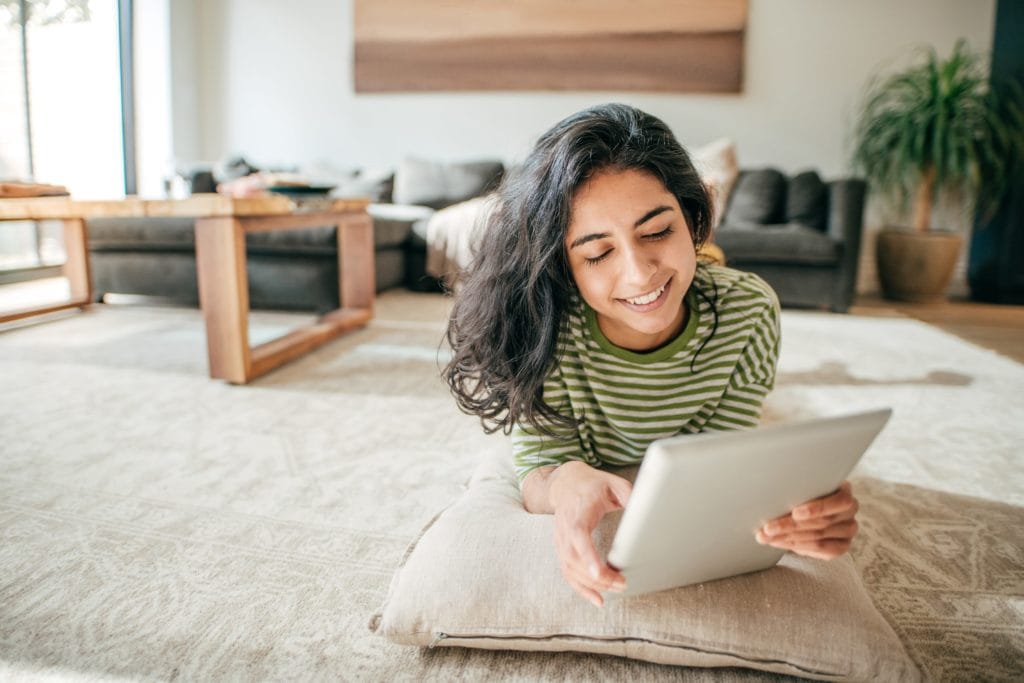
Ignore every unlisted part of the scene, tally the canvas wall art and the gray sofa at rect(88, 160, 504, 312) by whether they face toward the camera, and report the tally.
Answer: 2

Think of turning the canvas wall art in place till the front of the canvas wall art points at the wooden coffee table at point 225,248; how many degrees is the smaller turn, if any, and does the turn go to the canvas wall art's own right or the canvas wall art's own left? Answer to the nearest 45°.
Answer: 0° — it already faces it

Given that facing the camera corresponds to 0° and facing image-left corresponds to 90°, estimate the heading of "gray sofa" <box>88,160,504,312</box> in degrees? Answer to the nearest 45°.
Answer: approximately 0°

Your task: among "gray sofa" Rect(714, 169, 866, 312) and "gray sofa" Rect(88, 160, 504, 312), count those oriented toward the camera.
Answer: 2

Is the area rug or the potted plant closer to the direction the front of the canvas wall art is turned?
the area rug

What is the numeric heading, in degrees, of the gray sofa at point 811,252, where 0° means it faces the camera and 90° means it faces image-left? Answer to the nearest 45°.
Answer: approximately 0°

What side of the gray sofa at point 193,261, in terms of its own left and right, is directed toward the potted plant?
left

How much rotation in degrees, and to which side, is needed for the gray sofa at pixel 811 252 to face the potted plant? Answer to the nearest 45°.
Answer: approximately 135° to its left

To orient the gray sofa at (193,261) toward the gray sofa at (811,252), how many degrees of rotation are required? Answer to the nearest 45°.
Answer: approximately 90° to its left
